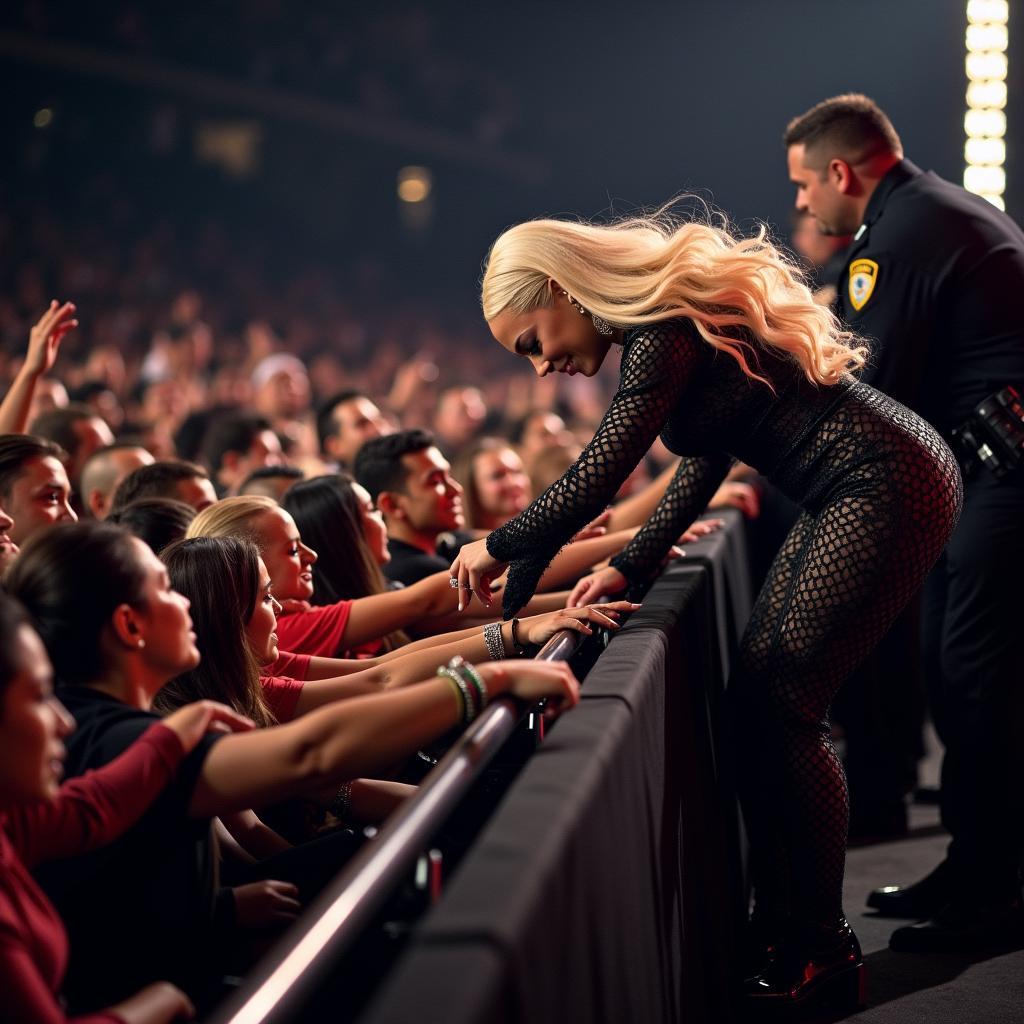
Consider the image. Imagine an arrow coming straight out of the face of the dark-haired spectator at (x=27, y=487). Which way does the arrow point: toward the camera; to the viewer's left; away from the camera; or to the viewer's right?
to the viewer's right

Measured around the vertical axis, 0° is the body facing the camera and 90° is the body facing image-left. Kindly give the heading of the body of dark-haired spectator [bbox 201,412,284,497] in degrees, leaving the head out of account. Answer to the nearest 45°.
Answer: approximately 270°

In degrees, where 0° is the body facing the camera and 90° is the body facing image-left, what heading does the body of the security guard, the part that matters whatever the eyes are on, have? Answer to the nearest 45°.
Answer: approximately 90°

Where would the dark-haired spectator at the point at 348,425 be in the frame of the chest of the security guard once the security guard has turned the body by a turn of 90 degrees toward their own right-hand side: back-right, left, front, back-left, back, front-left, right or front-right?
front-left

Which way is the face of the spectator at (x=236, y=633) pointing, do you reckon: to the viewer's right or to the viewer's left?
to the viewer's right

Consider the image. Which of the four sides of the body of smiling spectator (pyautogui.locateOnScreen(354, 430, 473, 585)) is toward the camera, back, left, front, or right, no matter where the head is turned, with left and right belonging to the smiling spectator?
right

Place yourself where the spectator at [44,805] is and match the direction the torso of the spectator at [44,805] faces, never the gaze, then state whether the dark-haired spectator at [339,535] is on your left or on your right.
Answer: on your left

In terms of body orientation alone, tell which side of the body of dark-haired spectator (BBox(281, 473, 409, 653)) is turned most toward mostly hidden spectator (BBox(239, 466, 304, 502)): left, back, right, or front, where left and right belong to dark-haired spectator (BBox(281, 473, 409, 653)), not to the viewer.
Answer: left

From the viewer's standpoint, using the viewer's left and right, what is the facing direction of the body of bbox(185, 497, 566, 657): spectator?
facing to the right of the viewer

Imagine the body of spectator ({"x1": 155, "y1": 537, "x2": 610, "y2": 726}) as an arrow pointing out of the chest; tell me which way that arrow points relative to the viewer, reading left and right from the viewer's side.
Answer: facing to the right of the viewer

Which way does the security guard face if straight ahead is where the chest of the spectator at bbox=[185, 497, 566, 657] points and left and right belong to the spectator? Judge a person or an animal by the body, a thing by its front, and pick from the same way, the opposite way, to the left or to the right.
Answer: the opposite way

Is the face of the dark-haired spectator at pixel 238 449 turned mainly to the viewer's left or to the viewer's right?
to the viewer's right

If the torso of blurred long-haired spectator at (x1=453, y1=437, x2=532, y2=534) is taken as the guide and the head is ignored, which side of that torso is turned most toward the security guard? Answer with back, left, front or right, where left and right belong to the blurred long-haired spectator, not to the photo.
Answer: front

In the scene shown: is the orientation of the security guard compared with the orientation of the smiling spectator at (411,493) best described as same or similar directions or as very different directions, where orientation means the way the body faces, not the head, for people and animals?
very different directions

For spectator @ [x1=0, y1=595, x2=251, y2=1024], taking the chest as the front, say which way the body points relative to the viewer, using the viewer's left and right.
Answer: facing to the right of the viewer

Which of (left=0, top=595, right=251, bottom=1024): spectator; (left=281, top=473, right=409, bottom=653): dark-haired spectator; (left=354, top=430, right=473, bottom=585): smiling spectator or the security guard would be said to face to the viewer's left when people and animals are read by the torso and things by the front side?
the security guard
